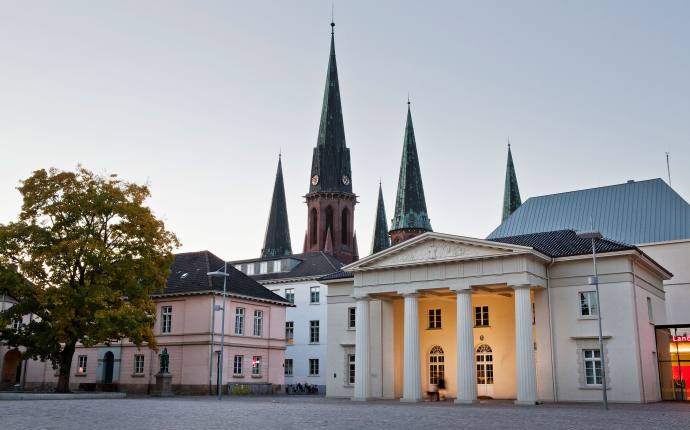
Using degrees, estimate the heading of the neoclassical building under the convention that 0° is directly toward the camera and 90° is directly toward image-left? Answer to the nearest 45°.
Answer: approximately 45°

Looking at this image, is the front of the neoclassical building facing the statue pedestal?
no

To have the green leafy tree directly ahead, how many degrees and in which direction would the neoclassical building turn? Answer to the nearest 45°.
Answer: approximately 45° to its right

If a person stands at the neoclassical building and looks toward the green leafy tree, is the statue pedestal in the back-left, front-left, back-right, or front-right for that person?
front-right

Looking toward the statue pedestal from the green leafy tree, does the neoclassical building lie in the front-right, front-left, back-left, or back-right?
front-right
